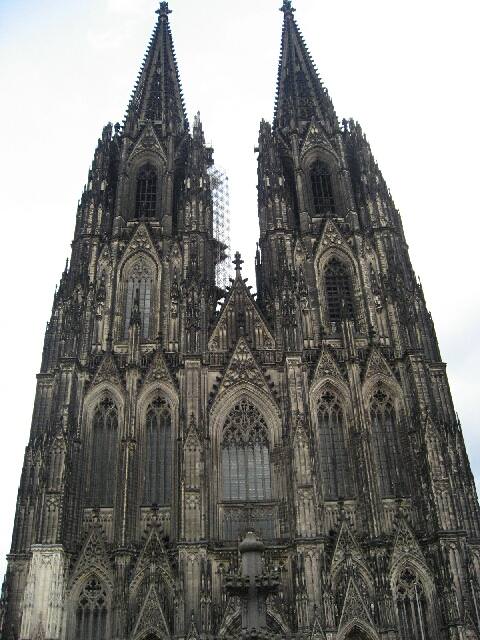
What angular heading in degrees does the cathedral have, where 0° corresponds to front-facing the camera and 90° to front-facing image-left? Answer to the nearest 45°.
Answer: approximately 0°
